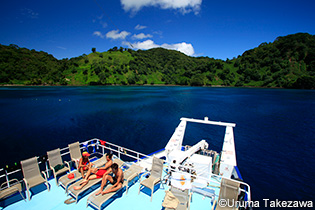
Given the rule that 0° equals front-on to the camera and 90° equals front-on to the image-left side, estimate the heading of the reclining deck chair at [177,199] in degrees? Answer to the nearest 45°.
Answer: approximately 45°

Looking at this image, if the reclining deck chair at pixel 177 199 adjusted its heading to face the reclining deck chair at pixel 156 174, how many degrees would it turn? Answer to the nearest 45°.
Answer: approximately 90° to its right

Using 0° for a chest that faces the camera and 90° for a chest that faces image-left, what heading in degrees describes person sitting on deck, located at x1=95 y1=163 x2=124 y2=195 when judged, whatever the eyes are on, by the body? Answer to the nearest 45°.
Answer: approximately 45°

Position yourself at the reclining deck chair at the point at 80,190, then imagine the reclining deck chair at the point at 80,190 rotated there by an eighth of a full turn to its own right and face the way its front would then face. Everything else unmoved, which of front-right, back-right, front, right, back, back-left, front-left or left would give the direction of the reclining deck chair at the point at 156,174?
back

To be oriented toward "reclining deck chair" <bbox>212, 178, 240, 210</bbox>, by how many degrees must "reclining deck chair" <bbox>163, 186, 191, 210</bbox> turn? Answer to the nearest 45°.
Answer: approximately 135° to its left

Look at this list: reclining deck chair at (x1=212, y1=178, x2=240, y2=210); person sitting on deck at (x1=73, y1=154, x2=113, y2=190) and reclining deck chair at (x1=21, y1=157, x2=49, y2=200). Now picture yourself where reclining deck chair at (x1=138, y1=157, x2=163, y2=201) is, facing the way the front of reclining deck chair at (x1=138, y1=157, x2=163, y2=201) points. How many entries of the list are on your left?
1

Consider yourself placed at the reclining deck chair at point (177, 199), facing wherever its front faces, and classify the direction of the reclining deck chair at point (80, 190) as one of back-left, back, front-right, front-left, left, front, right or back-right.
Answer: front-right

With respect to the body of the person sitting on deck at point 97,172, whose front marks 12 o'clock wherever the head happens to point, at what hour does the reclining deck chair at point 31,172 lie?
The reclining deck chair is roughly at 2 o'clock from the person sitting on deck.

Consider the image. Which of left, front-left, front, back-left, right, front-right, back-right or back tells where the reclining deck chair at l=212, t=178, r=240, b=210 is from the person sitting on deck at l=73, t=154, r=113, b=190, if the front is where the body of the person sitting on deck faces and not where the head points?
left
